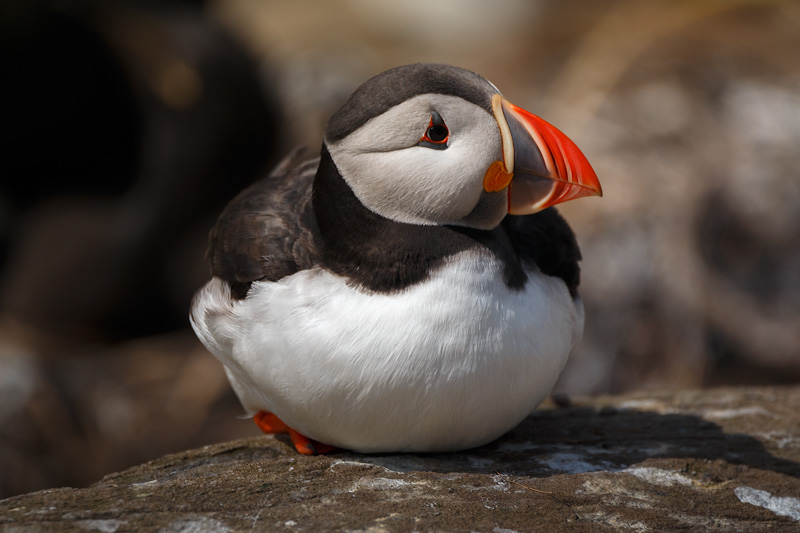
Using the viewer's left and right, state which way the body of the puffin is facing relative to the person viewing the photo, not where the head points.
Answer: facing the viewer and to the right of the viewer
